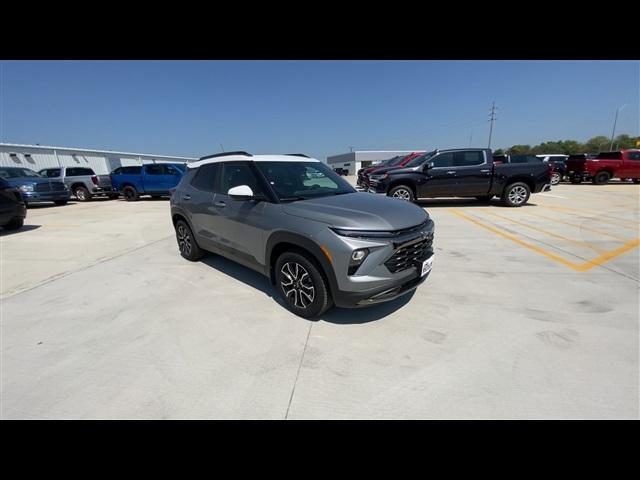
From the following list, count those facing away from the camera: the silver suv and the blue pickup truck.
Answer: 0

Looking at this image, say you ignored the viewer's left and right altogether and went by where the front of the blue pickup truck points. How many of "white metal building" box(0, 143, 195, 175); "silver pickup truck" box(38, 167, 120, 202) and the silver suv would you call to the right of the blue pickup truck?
1

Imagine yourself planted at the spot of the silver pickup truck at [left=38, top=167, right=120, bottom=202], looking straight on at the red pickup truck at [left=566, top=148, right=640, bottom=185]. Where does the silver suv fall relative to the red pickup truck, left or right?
right

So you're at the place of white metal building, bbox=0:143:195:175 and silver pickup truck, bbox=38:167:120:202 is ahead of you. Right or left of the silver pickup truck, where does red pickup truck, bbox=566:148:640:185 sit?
left

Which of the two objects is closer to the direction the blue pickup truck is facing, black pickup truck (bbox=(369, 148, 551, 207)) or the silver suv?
the black pickup truck

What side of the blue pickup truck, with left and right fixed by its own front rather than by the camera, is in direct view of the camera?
right

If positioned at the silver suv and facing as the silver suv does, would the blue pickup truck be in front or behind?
behind

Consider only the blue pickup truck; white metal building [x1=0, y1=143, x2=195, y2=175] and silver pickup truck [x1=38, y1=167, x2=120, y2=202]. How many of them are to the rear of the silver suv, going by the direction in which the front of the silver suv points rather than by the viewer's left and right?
3

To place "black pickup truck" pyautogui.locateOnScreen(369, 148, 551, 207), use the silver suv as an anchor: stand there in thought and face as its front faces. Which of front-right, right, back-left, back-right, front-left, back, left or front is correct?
left

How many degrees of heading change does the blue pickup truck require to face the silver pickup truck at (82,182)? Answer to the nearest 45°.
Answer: approximately 135° to its left

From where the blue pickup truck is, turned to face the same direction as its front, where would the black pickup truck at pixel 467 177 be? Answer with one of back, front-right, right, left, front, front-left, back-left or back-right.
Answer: front-right

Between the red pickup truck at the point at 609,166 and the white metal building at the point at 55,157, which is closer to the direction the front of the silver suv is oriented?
the red pickup truck

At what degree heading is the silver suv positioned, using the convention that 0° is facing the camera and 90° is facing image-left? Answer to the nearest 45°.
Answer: approximately 315°

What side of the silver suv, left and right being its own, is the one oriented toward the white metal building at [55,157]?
back
